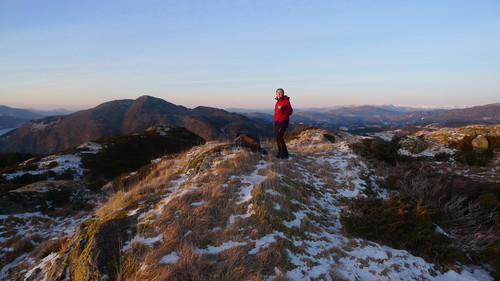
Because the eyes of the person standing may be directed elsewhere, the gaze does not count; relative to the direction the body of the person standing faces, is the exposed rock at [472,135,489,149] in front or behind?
behind

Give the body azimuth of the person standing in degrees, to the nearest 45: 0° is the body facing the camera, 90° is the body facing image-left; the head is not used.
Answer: approximately 45°

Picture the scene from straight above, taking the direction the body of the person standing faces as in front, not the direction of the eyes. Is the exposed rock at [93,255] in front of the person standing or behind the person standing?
in front

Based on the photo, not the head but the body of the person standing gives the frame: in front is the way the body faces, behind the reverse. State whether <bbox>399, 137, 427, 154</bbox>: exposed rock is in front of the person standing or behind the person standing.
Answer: behind

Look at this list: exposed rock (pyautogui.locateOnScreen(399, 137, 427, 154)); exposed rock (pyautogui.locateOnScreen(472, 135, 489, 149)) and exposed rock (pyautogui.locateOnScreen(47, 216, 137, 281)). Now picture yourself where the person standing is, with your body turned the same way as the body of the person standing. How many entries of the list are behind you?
2
